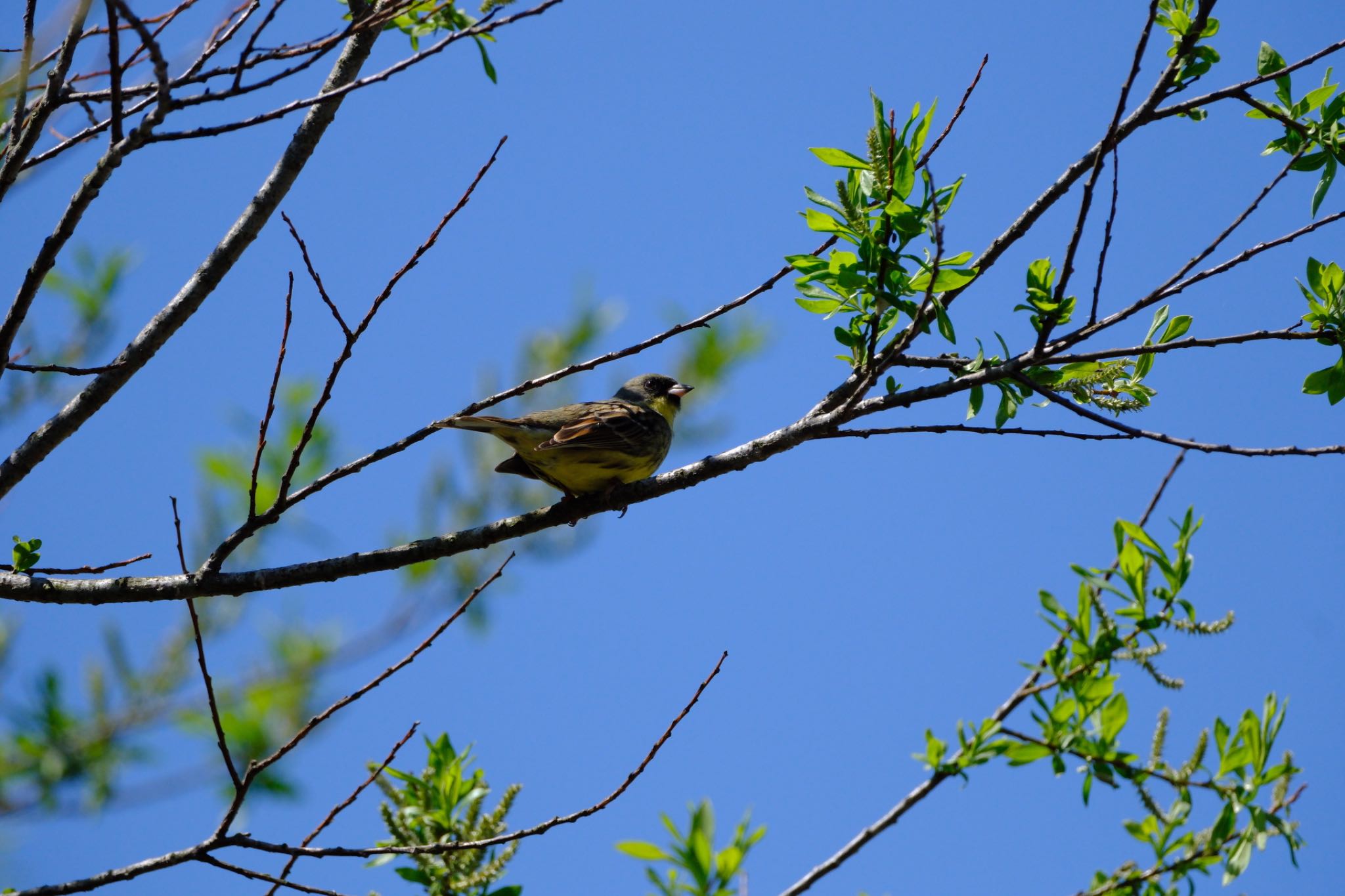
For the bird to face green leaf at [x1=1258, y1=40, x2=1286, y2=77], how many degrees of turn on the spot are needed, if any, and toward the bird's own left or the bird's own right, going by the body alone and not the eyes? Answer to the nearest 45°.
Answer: approximately 45° to the bird's own right

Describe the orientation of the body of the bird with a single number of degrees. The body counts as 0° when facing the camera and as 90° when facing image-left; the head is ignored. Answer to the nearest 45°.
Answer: approximately 270°
